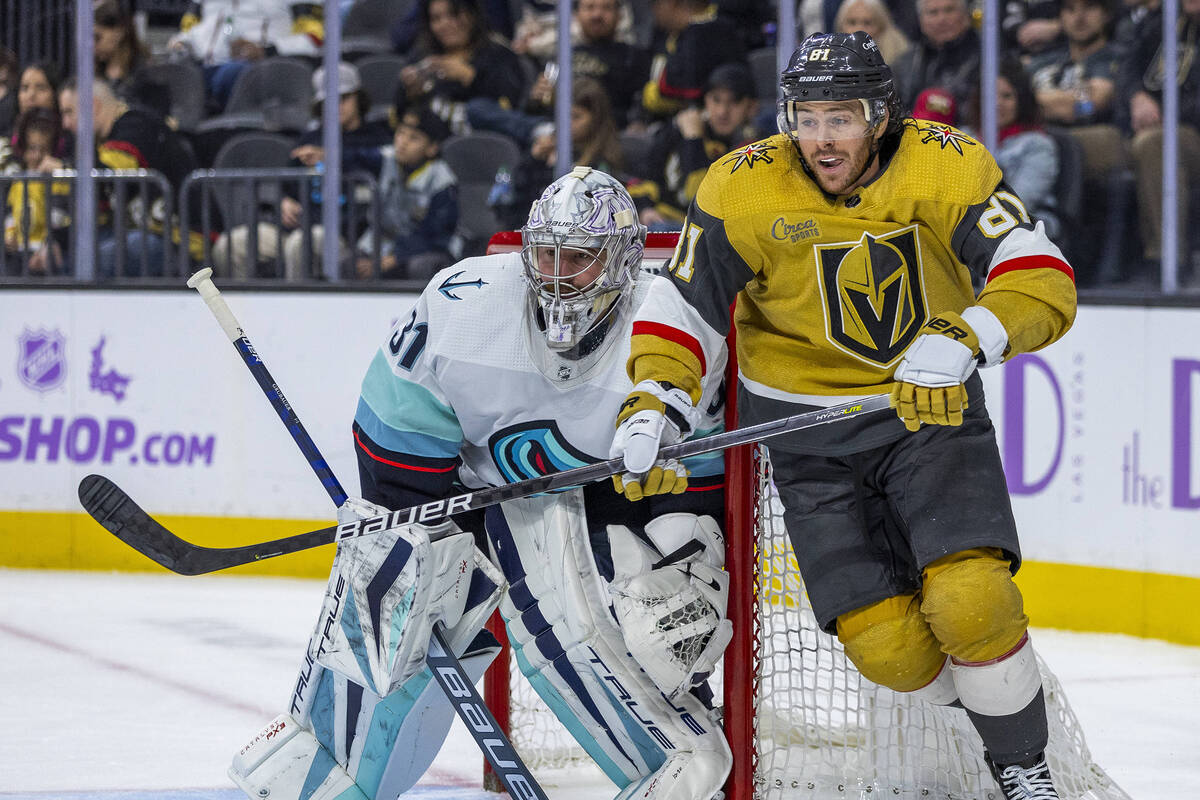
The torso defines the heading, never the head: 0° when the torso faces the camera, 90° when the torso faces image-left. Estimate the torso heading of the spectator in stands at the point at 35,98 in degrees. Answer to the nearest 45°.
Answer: approximately 0°

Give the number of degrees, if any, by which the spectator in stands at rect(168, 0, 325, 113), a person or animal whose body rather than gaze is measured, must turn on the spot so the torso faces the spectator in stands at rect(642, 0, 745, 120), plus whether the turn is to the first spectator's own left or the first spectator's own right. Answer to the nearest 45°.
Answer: approximately 90° to the first spectator's own left

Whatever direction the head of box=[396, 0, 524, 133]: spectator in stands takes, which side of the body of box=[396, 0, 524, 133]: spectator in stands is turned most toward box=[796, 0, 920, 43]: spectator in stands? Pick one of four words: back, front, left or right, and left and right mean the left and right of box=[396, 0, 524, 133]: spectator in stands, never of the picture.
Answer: left

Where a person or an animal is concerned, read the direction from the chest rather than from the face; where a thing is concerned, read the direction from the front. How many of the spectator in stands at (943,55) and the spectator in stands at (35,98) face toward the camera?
2
